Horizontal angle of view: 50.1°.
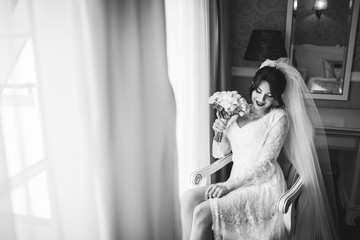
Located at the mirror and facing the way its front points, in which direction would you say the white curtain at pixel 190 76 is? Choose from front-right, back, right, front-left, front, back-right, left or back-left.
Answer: front-right

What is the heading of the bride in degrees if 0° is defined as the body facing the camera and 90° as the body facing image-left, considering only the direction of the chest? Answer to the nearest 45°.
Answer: approximately 45°

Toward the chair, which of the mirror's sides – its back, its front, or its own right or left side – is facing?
front

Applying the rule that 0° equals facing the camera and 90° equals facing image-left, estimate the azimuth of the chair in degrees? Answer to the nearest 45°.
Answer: approximately 45°

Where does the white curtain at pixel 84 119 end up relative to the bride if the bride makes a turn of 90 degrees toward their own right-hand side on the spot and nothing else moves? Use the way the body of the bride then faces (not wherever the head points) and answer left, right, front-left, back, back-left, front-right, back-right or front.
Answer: left

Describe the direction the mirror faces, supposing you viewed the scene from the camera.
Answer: facing the viewer

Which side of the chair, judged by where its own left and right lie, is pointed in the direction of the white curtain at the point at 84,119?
front

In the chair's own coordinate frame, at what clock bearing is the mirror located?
The mirror is roughly at 5 o'clock from the chair.

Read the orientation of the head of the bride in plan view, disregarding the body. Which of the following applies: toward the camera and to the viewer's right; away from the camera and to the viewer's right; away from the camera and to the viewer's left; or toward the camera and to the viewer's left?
toward the camera and to the viewer's left

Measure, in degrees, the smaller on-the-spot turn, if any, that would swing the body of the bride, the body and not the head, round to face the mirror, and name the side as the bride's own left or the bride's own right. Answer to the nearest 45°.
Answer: approximately 135° to the bride's own right

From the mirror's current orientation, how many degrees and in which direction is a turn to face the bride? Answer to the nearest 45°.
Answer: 0° — it already faces them

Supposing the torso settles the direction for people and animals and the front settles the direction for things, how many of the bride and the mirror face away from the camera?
0
